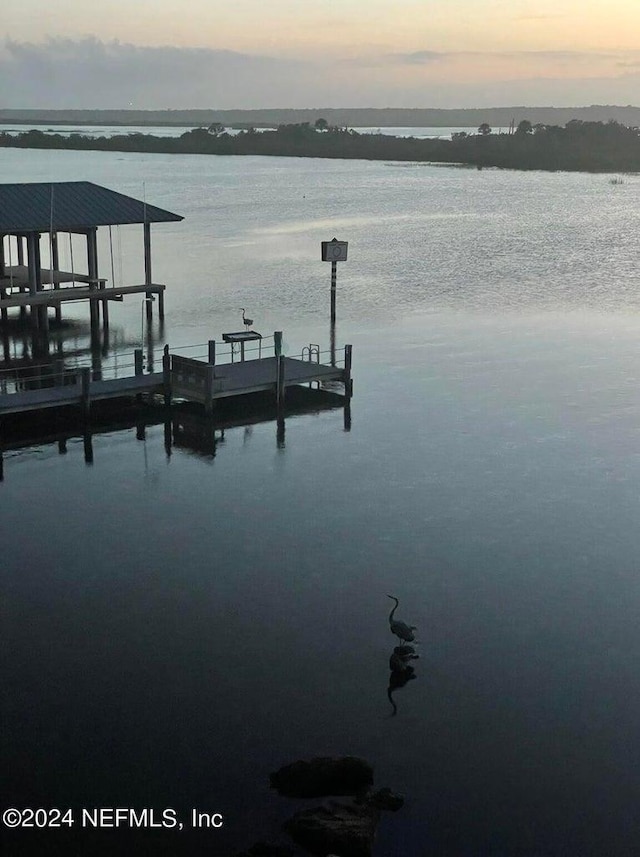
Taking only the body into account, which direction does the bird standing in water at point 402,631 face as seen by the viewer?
to the viewer's left

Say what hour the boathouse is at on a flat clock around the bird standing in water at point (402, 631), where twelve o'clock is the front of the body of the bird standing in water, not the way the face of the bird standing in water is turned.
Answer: The boathouse is roughly at 2 o'clock from the bird standing in water.

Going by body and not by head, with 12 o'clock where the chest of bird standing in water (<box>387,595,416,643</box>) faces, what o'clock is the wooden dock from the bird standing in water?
The wooden dock is roughly at 2 o'clock from the bird standing in water.

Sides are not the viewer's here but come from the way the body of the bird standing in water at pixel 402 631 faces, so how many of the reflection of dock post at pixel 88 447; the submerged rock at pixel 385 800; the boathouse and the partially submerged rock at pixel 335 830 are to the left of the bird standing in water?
2

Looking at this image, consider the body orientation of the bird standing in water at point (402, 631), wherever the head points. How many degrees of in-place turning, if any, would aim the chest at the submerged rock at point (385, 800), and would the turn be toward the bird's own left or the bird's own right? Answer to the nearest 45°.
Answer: approximately 90° to the bird's own left

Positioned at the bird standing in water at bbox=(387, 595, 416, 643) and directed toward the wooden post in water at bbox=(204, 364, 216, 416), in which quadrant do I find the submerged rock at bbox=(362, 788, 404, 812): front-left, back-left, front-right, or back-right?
back-left

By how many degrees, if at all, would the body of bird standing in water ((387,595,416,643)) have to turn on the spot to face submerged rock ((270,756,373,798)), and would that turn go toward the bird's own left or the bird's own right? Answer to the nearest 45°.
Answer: approximately 90° to the bird's own left

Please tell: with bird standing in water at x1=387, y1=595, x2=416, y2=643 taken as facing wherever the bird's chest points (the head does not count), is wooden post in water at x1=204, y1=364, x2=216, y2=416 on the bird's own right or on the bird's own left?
on the bird's own right

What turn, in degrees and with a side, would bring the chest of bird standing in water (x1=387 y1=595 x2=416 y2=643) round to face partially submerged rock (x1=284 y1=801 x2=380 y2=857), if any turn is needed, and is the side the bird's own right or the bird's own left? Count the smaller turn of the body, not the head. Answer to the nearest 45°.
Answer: approximately 90° to the bird's own left

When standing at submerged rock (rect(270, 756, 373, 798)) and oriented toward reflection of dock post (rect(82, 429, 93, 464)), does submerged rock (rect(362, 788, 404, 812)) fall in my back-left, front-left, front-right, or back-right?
back-right
